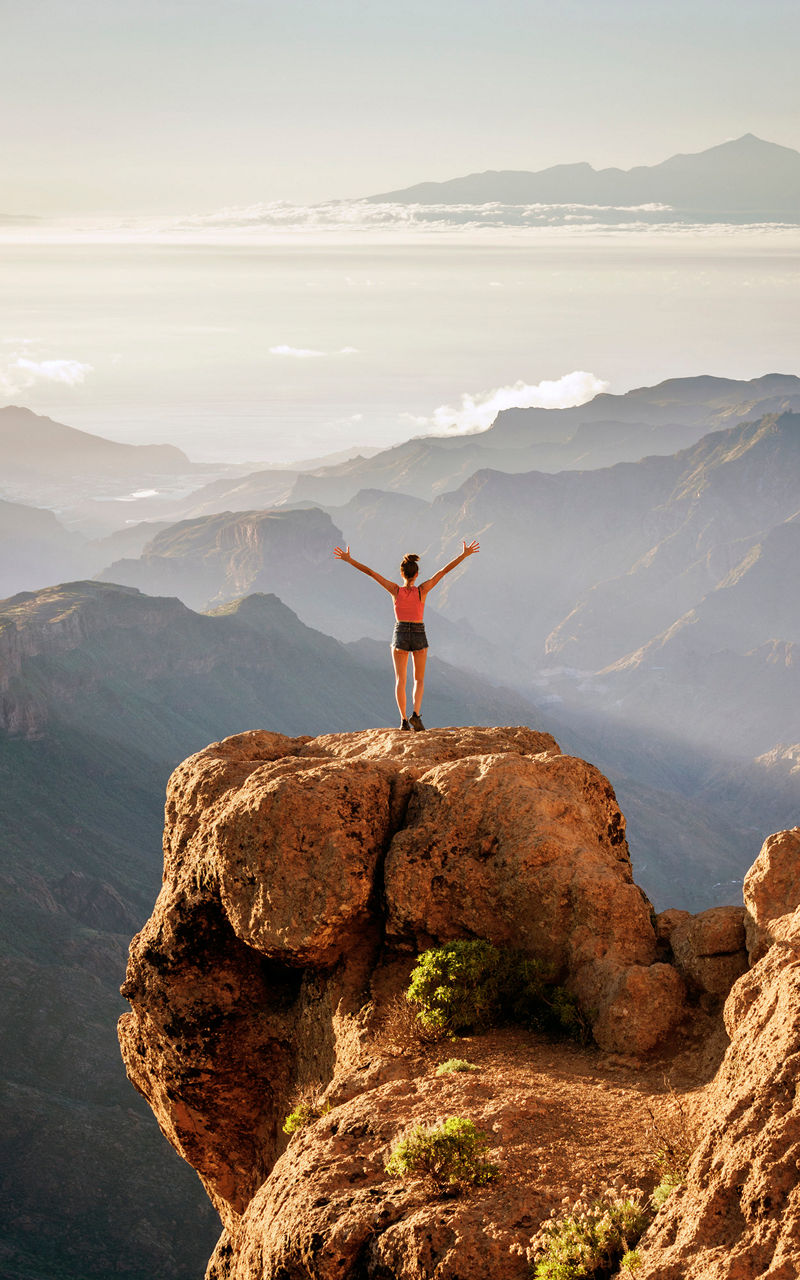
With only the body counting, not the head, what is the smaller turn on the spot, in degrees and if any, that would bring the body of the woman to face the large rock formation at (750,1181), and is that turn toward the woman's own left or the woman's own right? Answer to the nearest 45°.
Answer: approximately 180°

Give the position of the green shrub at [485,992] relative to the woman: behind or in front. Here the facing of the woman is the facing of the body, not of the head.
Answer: behind

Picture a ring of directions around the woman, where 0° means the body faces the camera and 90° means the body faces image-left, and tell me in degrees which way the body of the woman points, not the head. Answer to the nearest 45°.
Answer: approximately 180°

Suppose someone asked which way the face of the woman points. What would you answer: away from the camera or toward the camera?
away from the camera

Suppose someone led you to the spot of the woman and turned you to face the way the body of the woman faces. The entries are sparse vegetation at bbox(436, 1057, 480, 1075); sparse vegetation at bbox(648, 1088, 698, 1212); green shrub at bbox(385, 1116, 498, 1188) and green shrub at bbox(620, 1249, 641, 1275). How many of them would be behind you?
4

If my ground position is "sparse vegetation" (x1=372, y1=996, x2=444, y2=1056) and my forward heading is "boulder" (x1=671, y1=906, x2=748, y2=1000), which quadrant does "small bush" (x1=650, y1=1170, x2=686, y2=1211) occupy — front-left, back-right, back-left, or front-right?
front-right

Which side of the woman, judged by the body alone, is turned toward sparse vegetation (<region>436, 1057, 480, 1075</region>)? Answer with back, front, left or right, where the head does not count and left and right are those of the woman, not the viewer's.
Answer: back

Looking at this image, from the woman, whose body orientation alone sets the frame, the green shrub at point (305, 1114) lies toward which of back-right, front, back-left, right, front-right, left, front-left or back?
back

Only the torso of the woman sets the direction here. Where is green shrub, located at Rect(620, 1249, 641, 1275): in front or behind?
behind

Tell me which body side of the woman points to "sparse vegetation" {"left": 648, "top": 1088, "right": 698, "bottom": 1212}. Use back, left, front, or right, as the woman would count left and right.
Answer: back

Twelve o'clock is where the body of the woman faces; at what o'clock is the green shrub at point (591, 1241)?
The green shrub is roughly at 6 o'clock from the woman.
